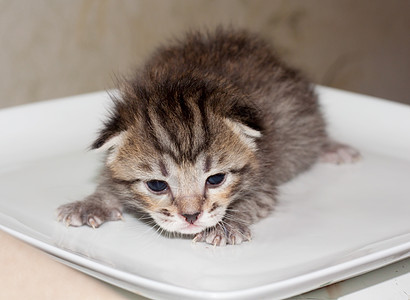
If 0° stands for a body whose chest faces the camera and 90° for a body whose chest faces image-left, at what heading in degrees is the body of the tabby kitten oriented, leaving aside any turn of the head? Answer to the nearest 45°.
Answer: approximately 45°
